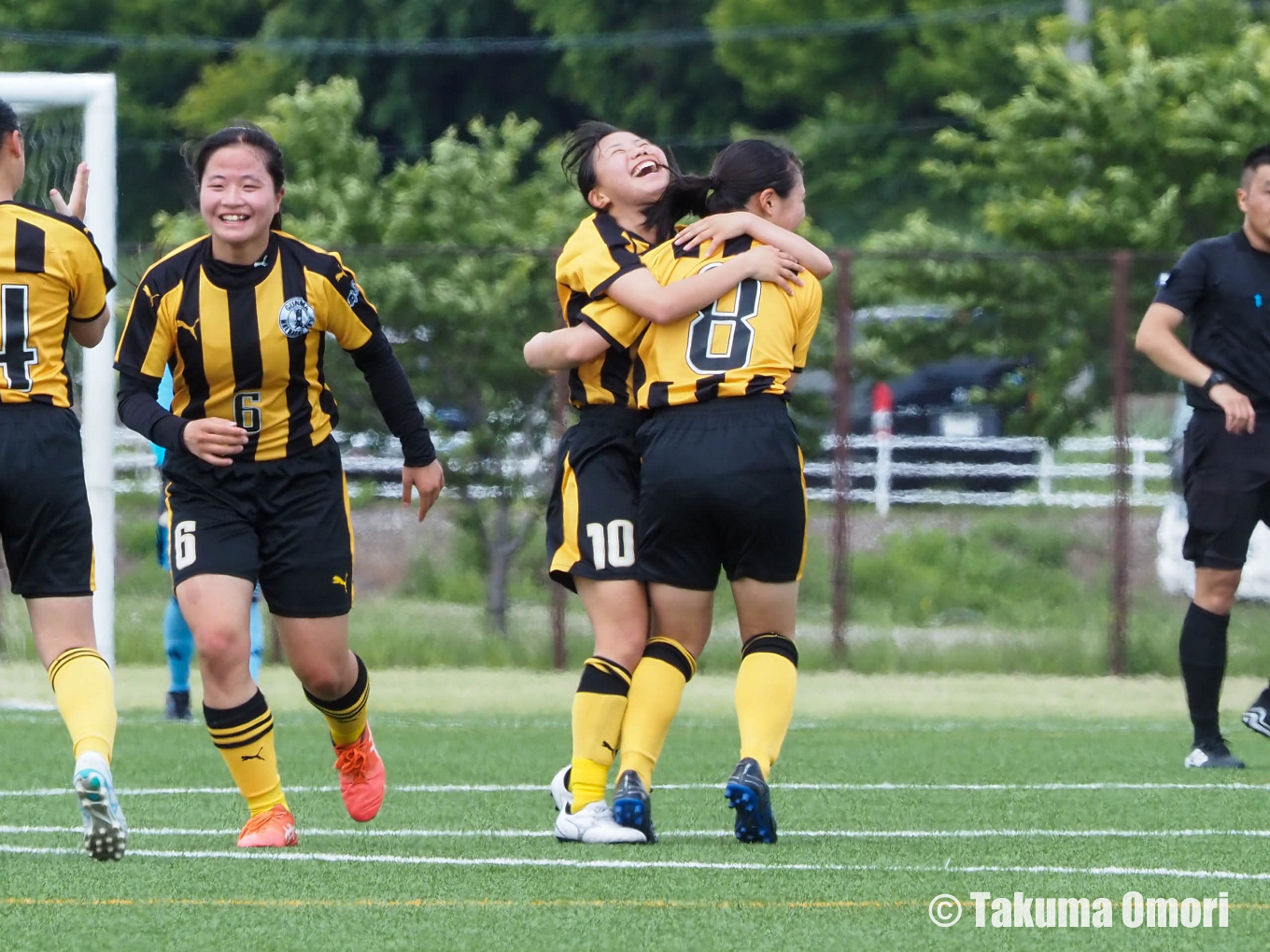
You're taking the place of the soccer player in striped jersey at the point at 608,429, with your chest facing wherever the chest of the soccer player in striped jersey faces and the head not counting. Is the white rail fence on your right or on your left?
on your left

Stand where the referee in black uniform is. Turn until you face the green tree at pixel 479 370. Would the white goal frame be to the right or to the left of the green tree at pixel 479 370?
left

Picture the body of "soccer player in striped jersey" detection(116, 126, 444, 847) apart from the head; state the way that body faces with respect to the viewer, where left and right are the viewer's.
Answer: facing the viewer

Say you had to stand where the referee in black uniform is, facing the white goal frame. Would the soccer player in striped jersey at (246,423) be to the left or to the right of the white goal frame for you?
left

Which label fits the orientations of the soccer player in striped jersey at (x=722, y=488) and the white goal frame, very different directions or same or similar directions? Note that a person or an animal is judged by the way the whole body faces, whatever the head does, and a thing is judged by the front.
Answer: very different directions

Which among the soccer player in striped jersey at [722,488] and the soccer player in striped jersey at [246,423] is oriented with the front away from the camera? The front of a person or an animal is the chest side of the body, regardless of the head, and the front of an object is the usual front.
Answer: the soccer player in striped jersey at [722,488]

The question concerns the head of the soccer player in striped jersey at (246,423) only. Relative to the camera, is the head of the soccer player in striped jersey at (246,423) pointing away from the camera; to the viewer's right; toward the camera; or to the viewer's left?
toward the camera

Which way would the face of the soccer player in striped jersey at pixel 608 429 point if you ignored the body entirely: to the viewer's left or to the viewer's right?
to the viewer's right

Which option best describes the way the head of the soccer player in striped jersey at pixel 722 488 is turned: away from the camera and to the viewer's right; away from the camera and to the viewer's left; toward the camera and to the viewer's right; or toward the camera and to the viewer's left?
away from the camera and to the viewer's right

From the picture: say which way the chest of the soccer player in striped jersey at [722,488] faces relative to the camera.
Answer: away from the camera

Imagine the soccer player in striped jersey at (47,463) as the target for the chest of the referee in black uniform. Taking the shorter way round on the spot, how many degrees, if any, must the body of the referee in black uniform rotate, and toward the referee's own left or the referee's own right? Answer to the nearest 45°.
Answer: approximately 90° to the referee's own right
